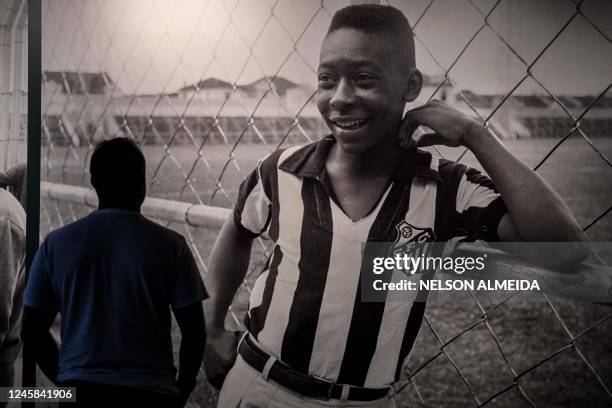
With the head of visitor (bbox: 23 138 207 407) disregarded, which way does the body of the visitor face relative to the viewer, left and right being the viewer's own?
facing away from the viewer
